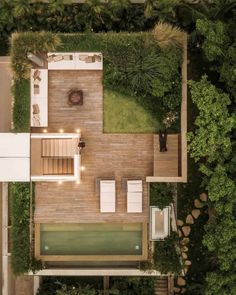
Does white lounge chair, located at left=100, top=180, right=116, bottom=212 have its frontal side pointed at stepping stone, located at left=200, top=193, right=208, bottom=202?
no

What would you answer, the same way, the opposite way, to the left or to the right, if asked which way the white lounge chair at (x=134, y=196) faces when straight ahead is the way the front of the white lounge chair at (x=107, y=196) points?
the same way

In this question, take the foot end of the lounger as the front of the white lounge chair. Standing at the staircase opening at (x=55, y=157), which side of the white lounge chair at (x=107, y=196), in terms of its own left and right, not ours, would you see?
right

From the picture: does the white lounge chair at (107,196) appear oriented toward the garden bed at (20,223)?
no

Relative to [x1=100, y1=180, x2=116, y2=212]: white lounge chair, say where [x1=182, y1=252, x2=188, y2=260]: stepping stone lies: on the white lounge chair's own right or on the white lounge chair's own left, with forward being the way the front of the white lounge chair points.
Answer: on the white lounge chair's own left

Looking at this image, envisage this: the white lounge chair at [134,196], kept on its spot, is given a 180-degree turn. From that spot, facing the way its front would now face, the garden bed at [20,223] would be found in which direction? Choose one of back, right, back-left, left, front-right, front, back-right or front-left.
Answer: left

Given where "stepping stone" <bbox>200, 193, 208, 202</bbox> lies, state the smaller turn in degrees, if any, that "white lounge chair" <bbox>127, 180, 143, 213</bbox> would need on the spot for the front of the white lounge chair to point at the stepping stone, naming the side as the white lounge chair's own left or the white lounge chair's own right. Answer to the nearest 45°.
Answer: approximately 135° to the white lounge chair's own left

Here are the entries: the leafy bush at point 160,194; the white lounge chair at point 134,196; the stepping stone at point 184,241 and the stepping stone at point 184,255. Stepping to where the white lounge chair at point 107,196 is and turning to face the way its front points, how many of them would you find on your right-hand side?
0
